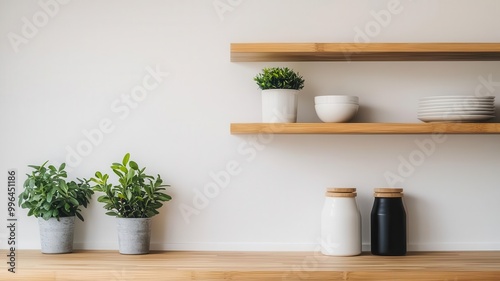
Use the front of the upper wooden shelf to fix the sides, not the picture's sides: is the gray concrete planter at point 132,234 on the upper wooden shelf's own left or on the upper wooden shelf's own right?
on the upper wooden shelf's own right

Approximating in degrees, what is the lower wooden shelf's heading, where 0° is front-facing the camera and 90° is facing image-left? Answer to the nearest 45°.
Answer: approximately 0°

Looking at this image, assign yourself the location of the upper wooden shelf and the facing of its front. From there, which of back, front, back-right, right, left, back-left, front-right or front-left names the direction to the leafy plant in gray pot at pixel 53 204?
right

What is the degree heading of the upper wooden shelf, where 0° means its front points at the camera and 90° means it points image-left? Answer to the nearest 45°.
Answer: approximately 0°

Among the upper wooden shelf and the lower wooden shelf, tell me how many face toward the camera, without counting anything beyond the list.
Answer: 2

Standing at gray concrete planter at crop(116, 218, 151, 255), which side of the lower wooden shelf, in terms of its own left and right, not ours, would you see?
right

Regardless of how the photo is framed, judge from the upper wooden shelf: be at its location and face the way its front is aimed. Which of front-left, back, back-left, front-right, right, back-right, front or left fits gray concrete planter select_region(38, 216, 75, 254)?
right

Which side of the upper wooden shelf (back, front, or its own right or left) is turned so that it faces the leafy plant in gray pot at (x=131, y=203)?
right
